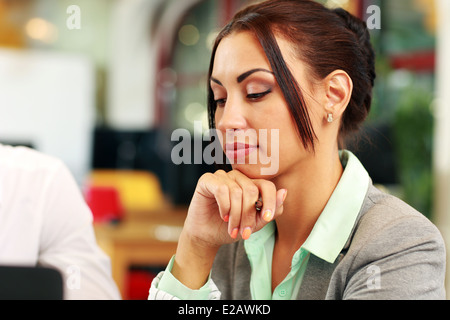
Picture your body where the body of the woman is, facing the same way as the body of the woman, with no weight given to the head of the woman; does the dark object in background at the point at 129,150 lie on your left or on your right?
on your right

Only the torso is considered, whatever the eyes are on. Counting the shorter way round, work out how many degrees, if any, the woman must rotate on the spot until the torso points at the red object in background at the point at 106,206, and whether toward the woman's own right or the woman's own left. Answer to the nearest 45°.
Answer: approximately 90° to the woman's own right

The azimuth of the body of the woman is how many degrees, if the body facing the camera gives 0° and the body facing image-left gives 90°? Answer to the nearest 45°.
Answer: approximately 45°

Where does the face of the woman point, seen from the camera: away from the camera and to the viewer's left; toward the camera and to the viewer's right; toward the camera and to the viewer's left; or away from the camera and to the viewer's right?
toward the camera and to the viewer's left

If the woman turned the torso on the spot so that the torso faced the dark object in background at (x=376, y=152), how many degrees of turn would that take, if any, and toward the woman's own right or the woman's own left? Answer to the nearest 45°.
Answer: approximately 135° to the woman's own right
